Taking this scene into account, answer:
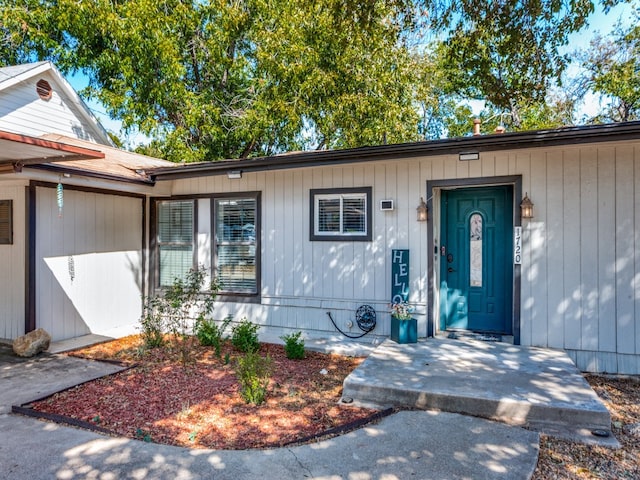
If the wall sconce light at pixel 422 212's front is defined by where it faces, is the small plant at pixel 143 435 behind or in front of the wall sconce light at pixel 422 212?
in front

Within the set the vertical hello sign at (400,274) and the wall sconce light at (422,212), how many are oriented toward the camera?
2

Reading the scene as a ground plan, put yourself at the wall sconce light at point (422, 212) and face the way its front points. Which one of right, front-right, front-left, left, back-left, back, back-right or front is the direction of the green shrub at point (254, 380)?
front-right

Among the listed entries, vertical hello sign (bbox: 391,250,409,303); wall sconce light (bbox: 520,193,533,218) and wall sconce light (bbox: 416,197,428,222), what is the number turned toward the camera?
3

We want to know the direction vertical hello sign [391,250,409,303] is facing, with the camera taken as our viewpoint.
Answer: facing the viewer

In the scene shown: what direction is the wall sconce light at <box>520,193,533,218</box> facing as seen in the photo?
toward the camera

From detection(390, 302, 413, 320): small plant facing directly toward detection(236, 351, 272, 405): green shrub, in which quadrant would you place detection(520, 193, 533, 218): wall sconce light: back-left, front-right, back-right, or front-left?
back-left

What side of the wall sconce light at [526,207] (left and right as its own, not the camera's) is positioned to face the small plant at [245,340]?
right
